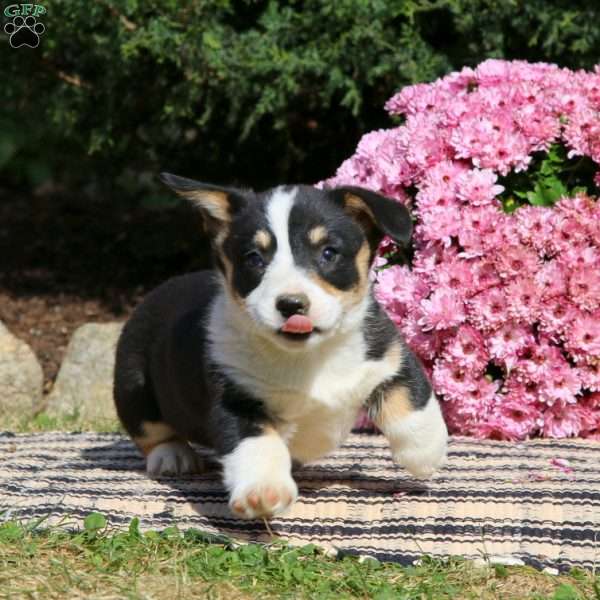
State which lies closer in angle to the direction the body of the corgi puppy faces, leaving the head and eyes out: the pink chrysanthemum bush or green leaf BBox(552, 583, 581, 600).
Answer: the green leaf

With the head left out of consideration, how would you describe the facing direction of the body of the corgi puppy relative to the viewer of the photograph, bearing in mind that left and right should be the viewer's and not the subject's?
facing the viewer and to the right of the viewer

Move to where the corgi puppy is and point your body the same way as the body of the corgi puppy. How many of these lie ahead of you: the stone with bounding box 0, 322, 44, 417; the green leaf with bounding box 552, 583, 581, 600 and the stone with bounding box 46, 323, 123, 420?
1

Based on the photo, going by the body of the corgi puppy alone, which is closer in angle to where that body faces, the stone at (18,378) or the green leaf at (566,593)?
the green leaf

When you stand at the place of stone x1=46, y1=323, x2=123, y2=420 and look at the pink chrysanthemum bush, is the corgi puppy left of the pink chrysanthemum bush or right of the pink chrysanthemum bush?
right

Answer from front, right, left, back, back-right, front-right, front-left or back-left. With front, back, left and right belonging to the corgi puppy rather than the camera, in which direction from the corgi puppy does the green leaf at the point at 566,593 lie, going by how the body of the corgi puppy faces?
front

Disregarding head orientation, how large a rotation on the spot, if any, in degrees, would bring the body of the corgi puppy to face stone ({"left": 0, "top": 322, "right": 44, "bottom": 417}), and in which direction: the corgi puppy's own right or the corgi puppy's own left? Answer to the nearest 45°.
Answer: approximately 180°

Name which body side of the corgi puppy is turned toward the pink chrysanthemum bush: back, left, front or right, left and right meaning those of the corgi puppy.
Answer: left

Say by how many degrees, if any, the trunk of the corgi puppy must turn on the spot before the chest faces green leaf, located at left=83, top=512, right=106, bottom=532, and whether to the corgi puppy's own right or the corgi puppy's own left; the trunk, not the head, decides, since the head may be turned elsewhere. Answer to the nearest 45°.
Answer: approximately 90° to the corgi puppy's own right

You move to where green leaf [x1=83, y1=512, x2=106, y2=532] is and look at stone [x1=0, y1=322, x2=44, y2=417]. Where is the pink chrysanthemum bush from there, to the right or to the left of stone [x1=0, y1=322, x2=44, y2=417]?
right
